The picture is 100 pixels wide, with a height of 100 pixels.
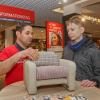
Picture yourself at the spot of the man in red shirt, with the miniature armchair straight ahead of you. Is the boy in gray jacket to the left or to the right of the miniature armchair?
left

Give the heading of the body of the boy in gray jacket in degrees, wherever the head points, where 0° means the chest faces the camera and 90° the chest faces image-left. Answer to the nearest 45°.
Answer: approximately 45°

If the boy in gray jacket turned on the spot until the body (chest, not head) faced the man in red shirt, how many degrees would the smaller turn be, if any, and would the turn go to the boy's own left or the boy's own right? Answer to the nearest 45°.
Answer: approximately 45° to the boy's own right

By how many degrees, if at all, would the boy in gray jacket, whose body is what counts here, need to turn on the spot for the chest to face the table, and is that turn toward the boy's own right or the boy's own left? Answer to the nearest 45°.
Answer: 0° — they already face it

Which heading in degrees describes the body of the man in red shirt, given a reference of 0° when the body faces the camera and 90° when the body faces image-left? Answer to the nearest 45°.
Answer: approximately 315°
